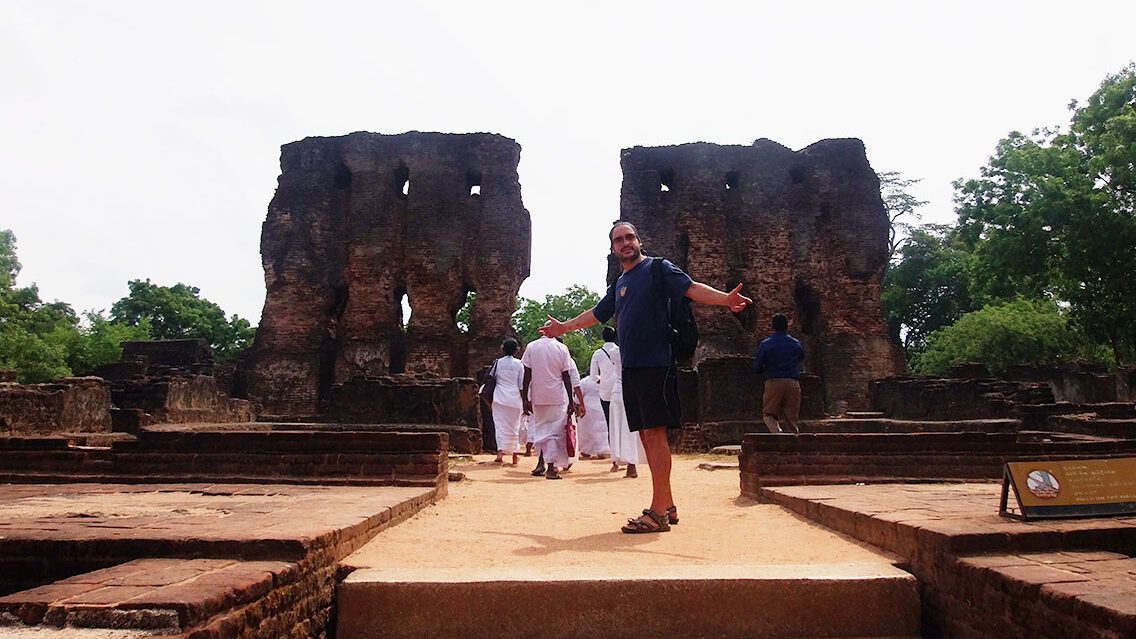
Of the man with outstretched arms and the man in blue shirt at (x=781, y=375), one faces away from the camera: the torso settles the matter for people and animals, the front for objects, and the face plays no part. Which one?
the man in blue shirt

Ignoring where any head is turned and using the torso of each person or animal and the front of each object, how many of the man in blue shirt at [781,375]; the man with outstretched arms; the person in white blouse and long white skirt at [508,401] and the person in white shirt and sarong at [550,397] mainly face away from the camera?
3

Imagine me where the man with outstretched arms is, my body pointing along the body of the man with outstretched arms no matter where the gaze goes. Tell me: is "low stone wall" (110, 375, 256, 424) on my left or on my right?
on my right

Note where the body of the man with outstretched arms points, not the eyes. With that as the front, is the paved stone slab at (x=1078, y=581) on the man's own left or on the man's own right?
on the man's own left

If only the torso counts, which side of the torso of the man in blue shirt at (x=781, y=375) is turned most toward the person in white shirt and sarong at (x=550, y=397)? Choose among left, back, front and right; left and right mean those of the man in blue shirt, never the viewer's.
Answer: left

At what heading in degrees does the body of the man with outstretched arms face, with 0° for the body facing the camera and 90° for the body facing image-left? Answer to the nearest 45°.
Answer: approximately 45°

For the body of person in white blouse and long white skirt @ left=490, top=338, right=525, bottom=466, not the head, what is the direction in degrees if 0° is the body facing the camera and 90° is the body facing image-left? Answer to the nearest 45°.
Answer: approximately 180°

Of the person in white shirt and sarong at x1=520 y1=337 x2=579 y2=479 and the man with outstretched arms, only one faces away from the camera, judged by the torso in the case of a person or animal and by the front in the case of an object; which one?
the person in white shirt and sarong

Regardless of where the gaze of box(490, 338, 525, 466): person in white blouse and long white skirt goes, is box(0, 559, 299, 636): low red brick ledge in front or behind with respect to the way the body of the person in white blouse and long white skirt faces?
behind

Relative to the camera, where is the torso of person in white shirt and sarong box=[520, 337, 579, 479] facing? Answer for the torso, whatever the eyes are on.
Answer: away from the camera

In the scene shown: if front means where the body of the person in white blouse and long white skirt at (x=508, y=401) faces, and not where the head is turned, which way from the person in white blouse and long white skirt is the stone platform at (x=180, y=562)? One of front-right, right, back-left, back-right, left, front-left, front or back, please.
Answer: back

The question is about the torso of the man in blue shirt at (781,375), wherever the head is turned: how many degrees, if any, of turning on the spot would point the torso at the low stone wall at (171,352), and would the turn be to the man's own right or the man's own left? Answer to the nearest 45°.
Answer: approximately 45° to the man's own left

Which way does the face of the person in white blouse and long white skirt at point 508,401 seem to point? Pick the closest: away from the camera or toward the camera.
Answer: away from the camera

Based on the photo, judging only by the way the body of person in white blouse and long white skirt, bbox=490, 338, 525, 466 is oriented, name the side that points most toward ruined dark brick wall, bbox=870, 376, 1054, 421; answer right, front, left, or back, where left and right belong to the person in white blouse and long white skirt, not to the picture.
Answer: right
